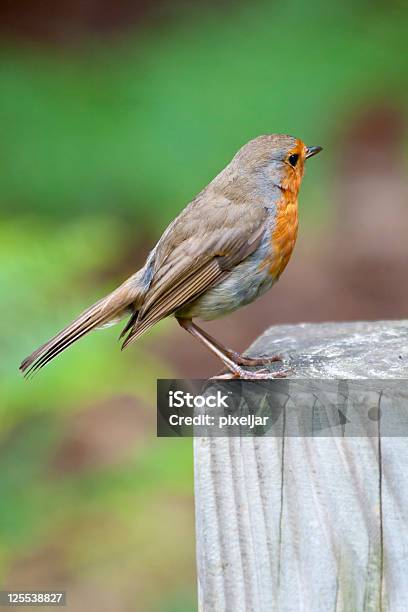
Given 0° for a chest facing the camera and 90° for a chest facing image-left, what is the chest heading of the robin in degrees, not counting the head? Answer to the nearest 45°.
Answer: approximately 270°
